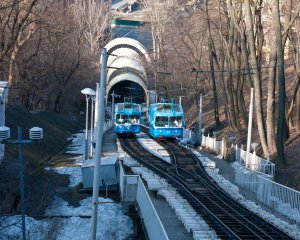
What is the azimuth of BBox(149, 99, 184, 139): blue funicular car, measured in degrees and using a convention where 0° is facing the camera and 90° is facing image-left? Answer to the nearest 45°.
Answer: approximately 0°

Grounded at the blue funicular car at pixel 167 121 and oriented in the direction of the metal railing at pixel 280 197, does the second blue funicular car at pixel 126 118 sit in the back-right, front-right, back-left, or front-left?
back-right

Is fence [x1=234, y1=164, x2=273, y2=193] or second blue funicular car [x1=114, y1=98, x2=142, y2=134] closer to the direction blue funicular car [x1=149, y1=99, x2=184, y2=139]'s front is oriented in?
the fence

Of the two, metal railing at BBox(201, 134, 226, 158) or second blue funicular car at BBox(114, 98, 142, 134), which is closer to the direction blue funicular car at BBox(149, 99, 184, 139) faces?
the metal railing

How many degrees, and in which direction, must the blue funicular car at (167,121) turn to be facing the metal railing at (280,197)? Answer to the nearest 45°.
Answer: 0° — it already faces it

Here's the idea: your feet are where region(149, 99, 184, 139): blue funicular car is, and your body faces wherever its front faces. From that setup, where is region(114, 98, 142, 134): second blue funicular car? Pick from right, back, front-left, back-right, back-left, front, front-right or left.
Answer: back-right

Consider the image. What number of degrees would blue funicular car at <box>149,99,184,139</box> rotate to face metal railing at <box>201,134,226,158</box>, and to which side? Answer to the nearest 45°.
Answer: approximately 45° to its left
